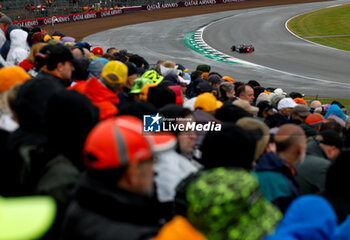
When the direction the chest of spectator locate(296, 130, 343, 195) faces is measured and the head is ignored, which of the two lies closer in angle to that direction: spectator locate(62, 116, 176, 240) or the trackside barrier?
the trackside barrier

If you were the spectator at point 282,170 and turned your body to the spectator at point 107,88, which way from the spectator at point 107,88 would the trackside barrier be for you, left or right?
right

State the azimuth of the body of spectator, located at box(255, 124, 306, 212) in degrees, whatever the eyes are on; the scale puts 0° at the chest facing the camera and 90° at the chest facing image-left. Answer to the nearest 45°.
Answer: approximately 225°

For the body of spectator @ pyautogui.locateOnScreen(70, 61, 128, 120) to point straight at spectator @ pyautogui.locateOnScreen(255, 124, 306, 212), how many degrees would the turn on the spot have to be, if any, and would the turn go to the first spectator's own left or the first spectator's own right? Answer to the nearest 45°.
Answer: approximately 90° to the first spectator's own right

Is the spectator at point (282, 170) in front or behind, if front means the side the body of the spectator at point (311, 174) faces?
behind
